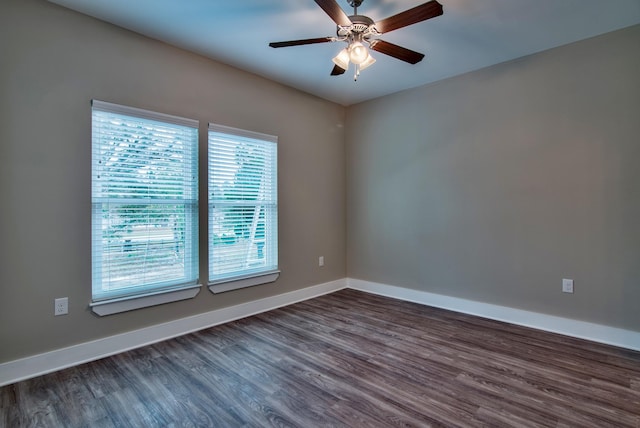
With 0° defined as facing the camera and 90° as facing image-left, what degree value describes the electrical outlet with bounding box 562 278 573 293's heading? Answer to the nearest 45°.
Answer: approximately 0°

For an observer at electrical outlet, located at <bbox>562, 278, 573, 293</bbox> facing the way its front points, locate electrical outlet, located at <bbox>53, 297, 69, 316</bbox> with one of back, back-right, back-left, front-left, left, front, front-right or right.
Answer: front-right

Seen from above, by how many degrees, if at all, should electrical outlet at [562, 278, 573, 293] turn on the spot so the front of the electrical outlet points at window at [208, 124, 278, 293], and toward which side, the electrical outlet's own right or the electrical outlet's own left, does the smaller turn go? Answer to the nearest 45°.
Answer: approximately 45° to the electrical outlet's own right

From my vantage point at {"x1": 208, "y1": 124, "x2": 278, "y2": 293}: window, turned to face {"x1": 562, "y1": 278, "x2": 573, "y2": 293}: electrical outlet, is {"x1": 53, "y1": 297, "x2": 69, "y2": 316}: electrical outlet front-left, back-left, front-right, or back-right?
back-right

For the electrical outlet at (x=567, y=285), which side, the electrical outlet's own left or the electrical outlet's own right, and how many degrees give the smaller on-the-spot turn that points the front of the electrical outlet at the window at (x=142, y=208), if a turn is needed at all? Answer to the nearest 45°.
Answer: approximately 45° to the electrical outlet's own right

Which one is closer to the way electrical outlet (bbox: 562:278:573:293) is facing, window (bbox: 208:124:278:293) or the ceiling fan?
the ceiling fan

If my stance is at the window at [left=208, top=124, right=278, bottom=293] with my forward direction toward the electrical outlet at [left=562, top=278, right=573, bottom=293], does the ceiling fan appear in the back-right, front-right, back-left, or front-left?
front-right

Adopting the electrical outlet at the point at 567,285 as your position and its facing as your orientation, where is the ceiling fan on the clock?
The ceiling fan is roughly at 1 o'clock from the electrical outlet.
